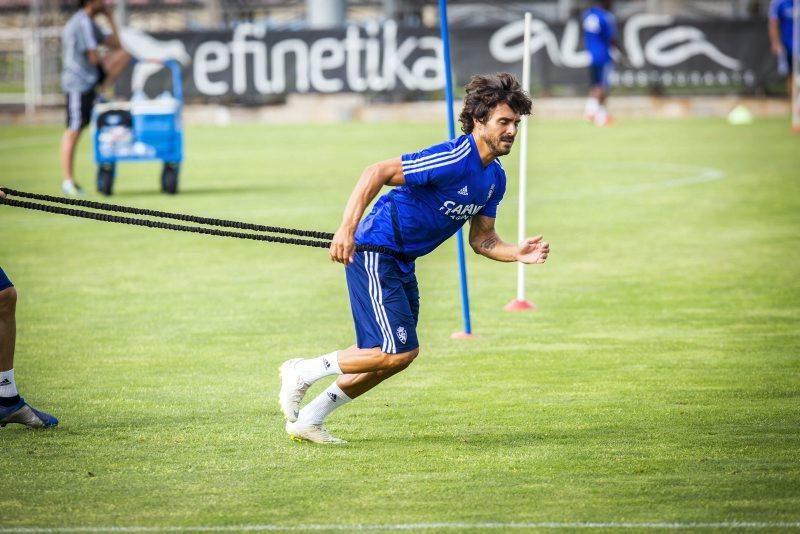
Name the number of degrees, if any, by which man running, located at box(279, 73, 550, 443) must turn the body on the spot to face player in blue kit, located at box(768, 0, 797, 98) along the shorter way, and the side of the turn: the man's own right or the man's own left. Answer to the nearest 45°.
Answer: approximately 135° to the man's own left

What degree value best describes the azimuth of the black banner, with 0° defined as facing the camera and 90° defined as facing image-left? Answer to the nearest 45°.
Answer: approximately 0°

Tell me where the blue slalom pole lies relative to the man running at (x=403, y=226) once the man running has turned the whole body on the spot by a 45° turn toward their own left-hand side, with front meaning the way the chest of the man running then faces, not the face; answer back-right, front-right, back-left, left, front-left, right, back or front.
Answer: left

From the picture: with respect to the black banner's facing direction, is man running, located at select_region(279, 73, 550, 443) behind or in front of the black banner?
in front

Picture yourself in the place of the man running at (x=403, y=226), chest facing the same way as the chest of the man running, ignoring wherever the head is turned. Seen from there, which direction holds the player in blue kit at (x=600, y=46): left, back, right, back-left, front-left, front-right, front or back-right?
back-left

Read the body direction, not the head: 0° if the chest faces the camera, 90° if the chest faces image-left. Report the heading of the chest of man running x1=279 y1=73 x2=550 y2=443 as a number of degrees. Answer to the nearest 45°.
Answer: approximately 315°

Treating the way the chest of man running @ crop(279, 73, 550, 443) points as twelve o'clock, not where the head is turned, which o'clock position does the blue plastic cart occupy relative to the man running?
The blue plastic cart is roughly at 7 o'clock from the man running.
